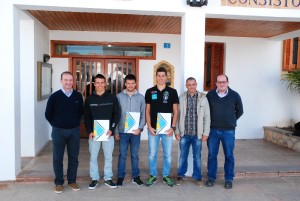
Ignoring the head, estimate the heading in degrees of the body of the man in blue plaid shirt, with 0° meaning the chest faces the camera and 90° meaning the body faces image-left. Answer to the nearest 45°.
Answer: approximately 0°

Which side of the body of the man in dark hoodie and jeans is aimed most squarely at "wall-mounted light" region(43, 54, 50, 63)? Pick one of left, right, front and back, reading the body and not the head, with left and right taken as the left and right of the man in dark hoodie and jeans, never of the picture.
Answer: back

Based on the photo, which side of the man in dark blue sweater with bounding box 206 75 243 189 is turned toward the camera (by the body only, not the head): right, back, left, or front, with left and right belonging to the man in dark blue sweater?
front

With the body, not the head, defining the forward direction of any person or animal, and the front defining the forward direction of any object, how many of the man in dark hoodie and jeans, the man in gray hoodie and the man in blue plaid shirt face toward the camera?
3

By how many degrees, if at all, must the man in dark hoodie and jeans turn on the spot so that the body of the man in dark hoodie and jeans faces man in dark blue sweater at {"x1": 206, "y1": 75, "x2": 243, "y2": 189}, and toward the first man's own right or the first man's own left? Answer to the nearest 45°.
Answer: approximately 90° to the first man's own left

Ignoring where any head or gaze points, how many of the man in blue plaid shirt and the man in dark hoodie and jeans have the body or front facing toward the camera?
2

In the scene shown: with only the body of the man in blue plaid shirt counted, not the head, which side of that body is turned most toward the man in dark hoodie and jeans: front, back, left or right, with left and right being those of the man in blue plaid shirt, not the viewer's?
right

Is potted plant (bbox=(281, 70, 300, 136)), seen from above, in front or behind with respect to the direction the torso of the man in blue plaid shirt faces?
behind

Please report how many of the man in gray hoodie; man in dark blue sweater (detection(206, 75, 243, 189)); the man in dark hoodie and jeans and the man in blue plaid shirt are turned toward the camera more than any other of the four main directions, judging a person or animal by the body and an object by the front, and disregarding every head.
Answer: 4
